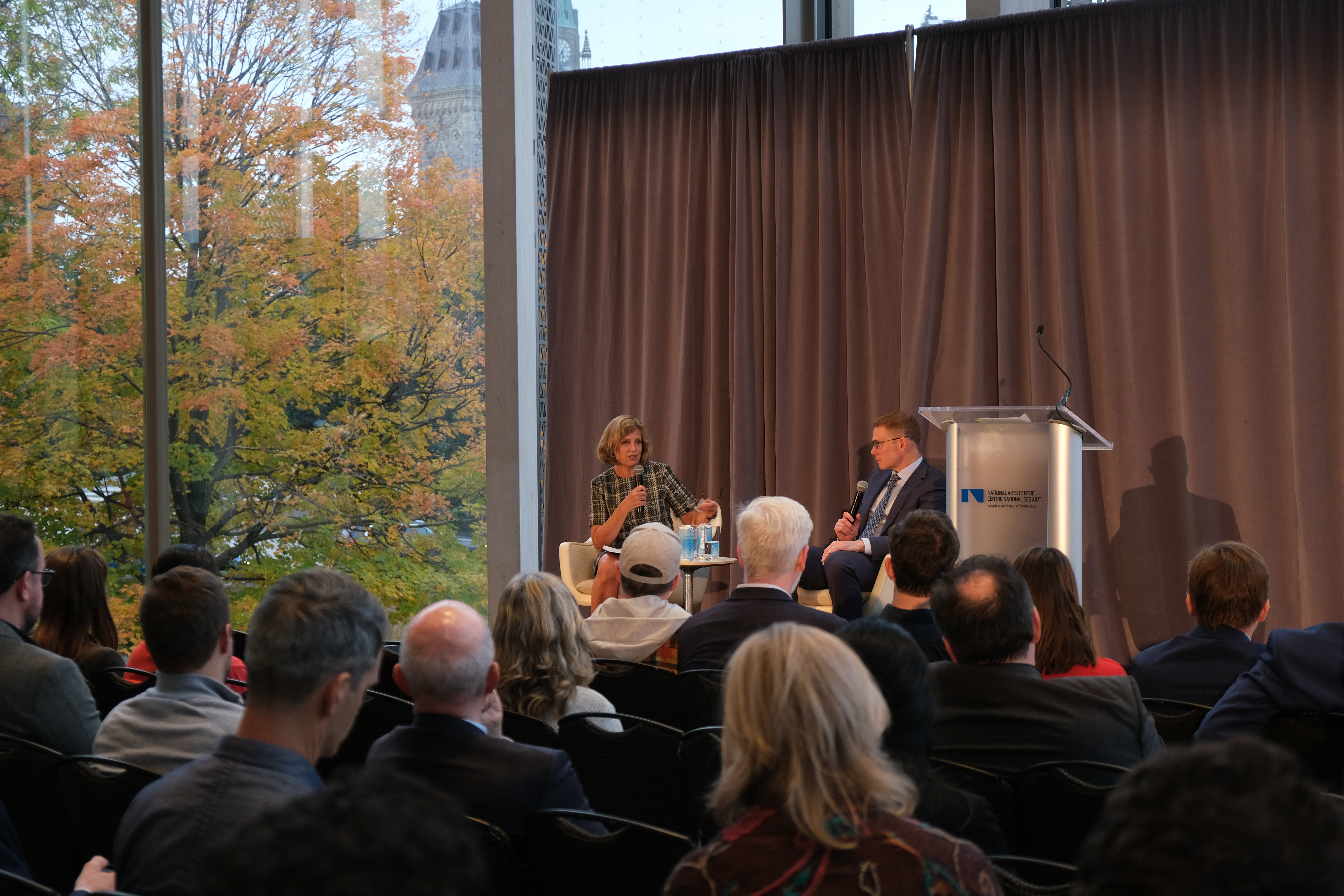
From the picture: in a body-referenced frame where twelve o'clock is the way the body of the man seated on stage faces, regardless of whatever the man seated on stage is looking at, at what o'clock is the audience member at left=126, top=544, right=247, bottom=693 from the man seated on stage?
The audience member is roughly at 12 o'clock from the man seated on stage.

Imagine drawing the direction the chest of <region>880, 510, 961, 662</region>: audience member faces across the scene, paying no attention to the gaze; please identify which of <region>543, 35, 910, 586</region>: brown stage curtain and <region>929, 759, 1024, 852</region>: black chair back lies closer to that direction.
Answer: the brown stage curtain

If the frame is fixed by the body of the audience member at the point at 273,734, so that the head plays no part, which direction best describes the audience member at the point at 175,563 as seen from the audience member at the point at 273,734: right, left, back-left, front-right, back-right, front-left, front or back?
front-left

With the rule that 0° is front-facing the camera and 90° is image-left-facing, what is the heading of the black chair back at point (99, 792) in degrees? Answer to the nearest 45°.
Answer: approximately 225°

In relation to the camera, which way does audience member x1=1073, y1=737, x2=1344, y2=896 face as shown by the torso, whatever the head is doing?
away from the camera

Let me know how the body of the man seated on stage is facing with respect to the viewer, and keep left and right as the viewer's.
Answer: facing the viewer and to the left of the viewer

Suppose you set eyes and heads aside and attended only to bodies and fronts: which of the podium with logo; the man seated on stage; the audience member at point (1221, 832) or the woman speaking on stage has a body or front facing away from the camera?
the audience member

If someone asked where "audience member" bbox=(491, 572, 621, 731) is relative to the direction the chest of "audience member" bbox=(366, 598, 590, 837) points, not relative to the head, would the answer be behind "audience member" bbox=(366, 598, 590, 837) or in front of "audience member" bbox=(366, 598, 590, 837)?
in front

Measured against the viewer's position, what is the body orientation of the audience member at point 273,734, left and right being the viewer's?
facing away from the viewer and to the right of the viewer

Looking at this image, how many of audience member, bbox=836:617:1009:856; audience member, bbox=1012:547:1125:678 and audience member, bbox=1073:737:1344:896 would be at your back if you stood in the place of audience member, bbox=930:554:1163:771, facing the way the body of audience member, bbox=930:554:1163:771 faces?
2

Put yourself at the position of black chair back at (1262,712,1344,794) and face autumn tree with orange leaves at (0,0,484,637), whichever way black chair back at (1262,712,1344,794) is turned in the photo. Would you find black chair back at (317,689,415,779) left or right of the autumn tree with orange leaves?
left

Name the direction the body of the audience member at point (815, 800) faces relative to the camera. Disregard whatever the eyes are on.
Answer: away from the camera

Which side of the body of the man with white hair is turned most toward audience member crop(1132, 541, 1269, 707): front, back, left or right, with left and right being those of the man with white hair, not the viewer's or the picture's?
right

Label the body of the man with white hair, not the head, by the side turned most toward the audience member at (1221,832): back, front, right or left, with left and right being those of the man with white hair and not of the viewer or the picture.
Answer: back

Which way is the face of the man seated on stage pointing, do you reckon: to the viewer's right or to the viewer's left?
to the viewer's left
